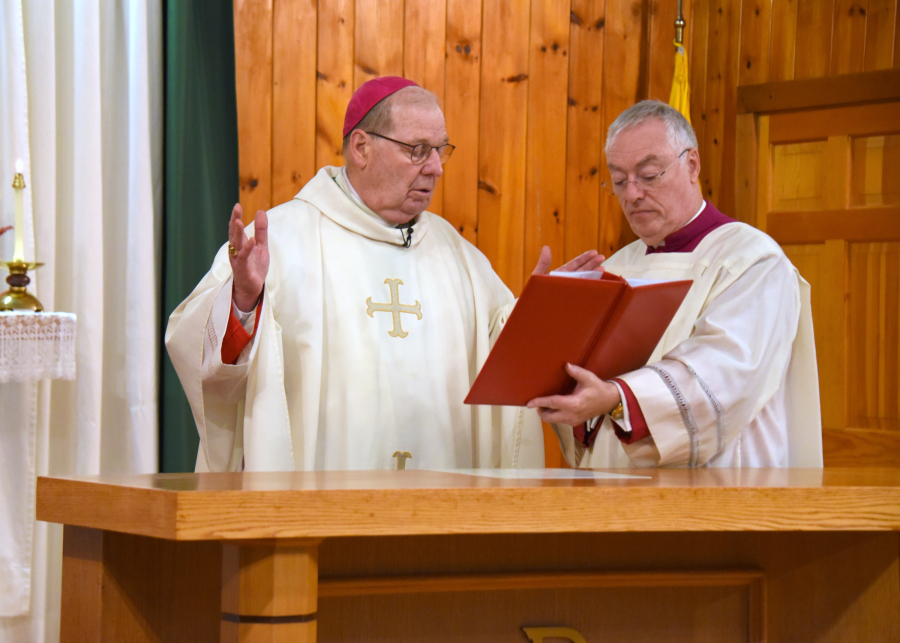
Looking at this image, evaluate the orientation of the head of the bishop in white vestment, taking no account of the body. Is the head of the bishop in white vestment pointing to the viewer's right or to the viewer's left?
to the viewer's right

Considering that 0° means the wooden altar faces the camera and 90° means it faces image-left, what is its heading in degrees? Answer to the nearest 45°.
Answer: approximately 0°

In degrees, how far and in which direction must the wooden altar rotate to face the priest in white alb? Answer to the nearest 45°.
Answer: approximately 135° to its left

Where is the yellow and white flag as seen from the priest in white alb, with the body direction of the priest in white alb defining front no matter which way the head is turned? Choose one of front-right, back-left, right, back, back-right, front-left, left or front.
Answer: back-right

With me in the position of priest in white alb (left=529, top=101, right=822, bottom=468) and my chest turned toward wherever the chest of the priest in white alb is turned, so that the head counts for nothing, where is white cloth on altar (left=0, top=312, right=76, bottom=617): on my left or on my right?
on my right

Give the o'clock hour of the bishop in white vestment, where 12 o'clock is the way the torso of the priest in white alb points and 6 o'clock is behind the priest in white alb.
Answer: The bishop in white vestment is roughly at 2 o'clock from the priest in white alb.

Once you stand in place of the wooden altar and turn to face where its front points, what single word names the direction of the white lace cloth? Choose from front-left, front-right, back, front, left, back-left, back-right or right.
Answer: back-right

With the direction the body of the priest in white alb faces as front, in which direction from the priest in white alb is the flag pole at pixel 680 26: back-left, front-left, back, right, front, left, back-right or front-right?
back-right

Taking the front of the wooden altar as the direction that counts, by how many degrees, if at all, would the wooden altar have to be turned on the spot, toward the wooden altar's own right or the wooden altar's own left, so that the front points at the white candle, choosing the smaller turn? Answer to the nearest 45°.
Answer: approximately 135° to the wooden altar's own right
